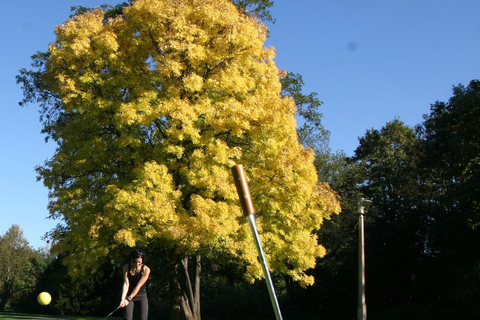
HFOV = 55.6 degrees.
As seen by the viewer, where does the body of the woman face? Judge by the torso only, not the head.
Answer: toward the camera

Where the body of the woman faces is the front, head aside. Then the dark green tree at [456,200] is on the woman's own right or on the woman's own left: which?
on the woman's own left

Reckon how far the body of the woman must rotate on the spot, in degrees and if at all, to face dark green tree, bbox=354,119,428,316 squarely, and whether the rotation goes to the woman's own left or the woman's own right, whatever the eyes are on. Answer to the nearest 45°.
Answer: approximately 135° to the woman's own left

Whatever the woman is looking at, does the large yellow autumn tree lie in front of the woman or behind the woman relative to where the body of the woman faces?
behind
